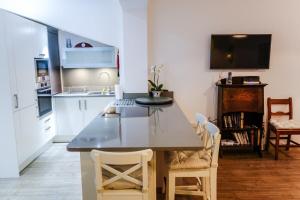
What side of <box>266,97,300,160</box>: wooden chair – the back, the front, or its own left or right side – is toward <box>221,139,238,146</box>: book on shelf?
right

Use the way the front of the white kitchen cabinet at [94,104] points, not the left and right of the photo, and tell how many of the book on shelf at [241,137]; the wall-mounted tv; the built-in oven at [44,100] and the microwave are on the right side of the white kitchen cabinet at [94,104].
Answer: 2

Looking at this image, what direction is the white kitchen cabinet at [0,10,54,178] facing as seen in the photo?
to the viewer's right

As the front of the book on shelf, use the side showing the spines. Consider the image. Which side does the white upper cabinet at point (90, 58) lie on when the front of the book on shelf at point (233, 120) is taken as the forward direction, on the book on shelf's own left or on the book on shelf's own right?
on the book on shelf's own right
